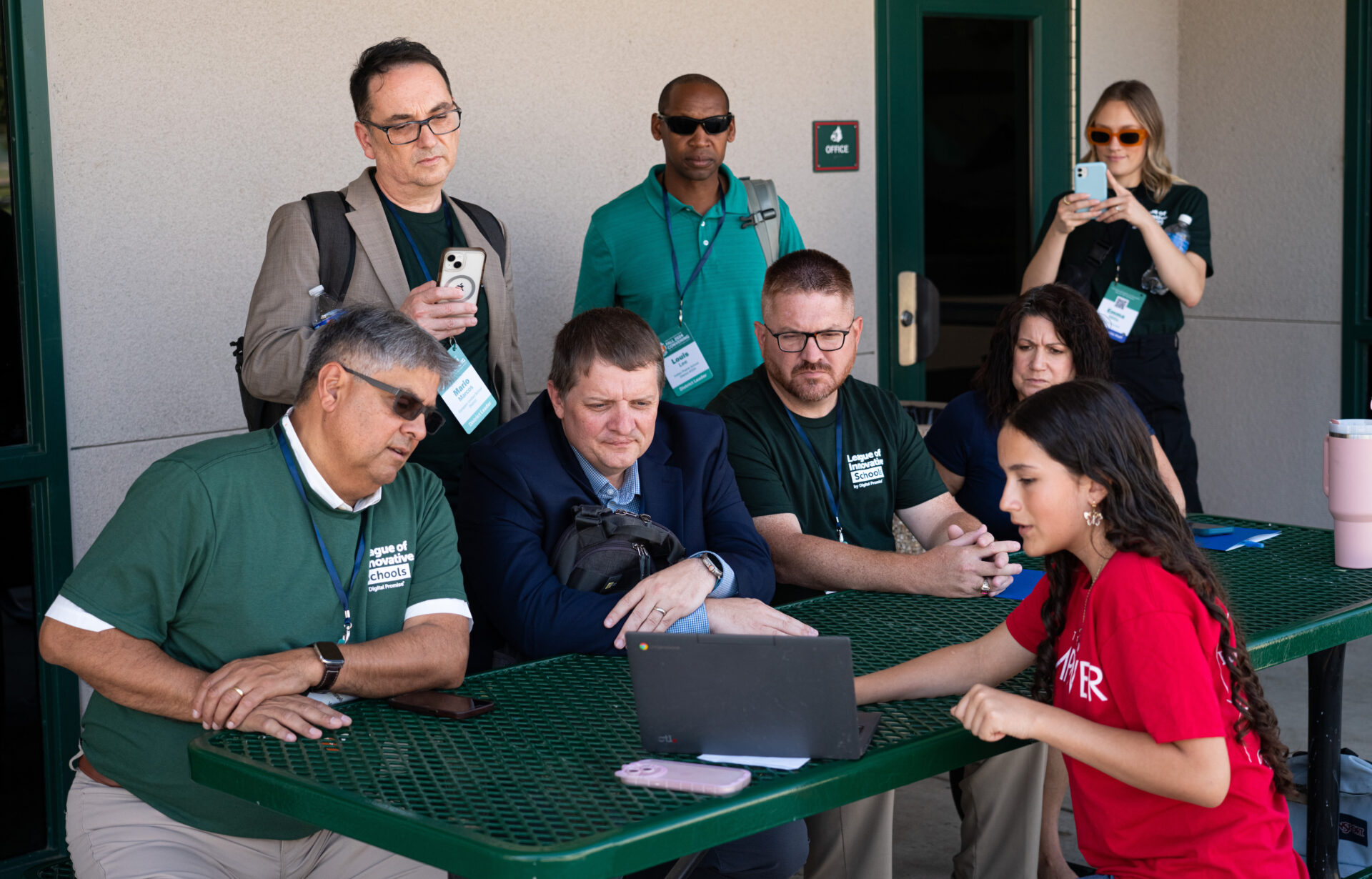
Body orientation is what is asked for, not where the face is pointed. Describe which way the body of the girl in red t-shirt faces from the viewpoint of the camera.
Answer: to the viewer's left

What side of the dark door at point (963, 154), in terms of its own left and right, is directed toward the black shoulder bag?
front

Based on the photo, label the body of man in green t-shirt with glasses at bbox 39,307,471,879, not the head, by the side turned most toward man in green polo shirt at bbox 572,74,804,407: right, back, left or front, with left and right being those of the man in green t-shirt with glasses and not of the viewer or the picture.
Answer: left

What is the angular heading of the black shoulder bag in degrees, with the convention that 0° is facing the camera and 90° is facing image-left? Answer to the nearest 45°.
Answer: approximately 0°

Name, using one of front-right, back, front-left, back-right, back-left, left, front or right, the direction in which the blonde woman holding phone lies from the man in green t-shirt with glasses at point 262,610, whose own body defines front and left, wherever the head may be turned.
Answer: left

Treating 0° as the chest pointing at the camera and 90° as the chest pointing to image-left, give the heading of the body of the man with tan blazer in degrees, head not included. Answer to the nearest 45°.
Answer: approximately 315°

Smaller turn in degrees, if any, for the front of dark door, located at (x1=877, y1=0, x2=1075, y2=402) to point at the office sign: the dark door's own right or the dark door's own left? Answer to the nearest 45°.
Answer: approximately 45° to the dark door's own right

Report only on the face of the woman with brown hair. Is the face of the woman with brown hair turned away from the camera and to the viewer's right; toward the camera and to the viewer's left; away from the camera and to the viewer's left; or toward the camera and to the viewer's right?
toward the camera and to the viewer's left

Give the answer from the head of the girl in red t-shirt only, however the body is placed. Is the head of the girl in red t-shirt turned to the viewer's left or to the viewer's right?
to the viewer's left

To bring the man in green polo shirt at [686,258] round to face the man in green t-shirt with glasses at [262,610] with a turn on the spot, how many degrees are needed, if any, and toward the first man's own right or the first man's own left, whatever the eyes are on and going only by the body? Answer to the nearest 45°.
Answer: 0° — they already face them

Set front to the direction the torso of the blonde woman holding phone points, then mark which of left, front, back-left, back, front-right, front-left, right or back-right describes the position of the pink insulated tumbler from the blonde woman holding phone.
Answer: front-left
